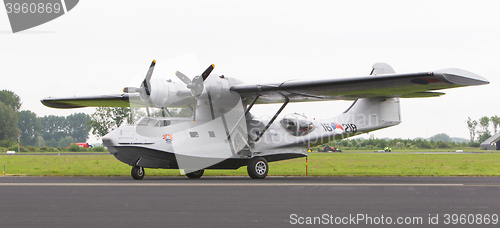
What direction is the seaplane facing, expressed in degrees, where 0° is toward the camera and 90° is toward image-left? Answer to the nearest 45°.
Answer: approximately 45°
